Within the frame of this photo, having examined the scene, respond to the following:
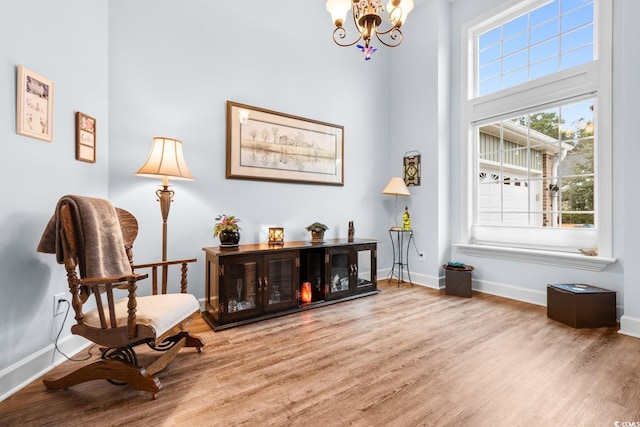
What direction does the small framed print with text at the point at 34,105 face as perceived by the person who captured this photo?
facing the viewer and to the right of the viewer

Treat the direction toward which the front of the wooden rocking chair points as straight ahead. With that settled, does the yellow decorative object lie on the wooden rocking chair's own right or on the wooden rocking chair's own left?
on the wooden rocking chair's own left

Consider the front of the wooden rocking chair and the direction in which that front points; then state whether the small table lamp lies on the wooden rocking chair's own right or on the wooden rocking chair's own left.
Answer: on the wooden rocking chair's own left

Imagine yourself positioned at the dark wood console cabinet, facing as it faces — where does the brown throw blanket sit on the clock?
The brown throw blanket is roughly at 3 o'clock from the dark wood console cabinet.

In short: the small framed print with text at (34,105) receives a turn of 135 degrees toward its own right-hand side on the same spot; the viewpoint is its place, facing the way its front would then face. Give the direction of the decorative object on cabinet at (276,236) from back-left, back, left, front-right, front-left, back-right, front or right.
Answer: back

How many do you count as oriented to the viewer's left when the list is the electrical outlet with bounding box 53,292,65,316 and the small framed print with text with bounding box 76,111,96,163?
0

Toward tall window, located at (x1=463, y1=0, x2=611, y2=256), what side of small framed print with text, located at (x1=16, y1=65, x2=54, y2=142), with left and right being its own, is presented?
front

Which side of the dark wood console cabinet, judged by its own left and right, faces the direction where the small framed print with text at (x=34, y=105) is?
right

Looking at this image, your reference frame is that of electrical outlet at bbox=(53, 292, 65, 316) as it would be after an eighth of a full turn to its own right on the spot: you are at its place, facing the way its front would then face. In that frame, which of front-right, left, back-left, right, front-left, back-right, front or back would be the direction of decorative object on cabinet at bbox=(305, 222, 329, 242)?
left

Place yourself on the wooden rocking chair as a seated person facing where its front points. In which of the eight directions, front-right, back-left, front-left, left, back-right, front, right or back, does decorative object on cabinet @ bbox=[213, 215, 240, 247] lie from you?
left

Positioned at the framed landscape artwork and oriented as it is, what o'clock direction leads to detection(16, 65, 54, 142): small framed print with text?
The small framed print with text is roughly at 3 o'clock from the framed landscape artwork.
